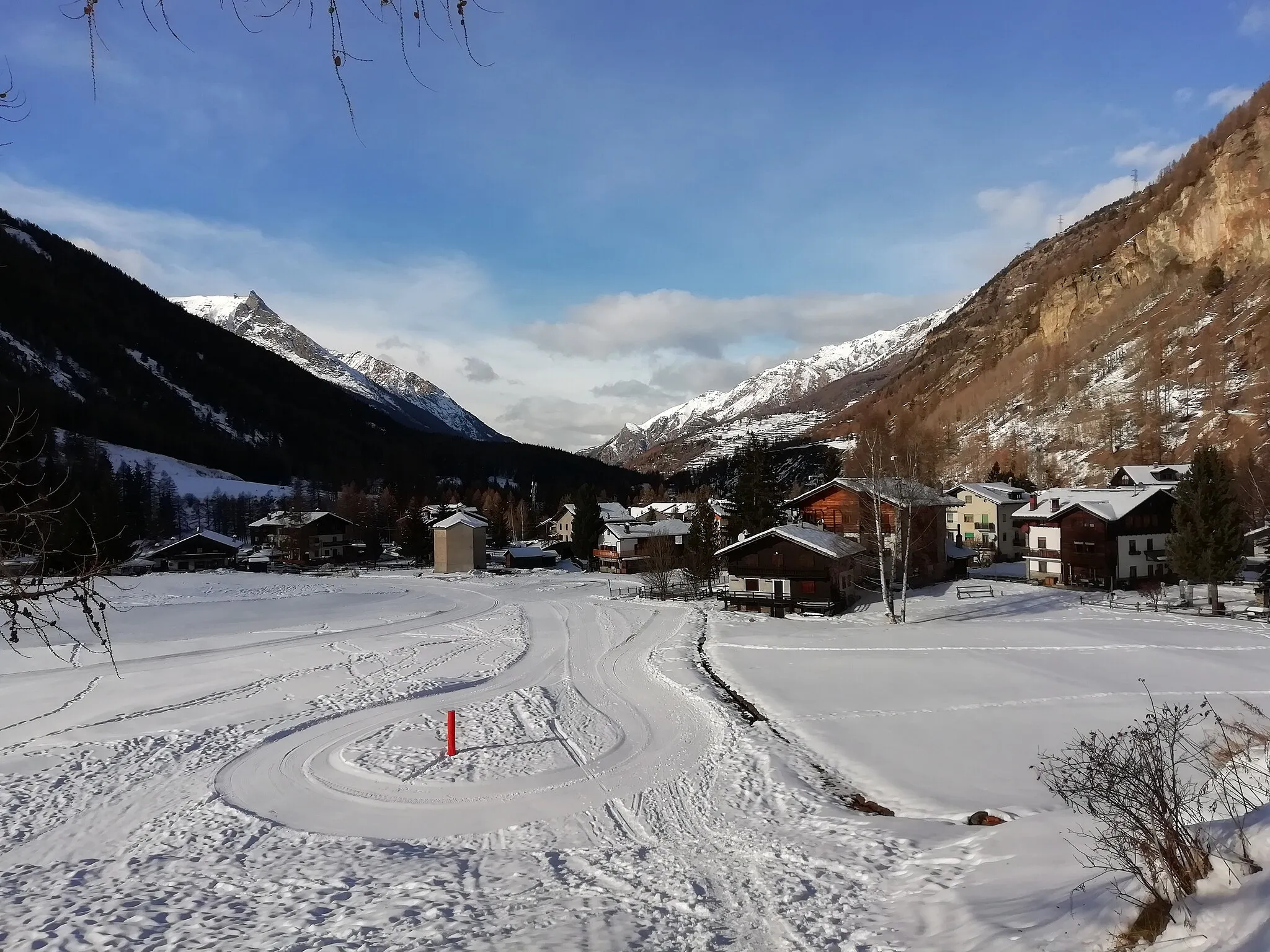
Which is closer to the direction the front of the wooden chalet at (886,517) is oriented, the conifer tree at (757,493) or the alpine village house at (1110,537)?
the conifer tree

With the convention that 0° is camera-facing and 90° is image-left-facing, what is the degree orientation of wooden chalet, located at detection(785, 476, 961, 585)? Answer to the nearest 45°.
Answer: approximately 45°

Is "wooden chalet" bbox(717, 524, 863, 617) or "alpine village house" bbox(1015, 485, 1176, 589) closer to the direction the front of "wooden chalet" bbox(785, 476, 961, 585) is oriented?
the wooden chalet

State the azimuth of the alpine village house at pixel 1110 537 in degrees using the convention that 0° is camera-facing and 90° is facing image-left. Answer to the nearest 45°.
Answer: approximately 45°

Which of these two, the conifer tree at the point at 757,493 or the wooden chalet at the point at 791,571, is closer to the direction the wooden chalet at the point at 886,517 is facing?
the wooden chalet
